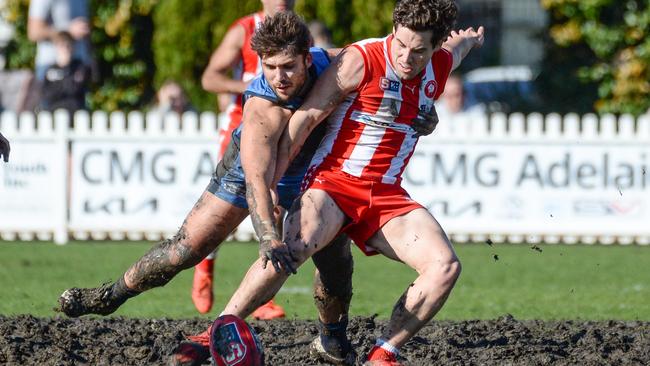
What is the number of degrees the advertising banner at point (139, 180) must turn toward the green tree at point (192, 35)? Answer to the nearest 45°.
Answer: approximately 180°

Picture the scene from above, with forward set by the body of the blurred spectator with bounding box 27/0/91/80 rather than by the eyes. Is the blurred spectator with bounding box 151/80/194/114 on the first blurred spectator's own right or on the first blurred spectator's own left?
on the first blurred spectator's own left

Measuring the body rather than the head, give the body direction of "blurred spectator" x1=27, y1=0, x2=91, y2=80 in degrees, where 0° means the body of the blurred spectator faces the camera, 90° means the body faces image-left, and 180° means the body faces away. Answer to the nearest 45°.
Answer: approximately 0°

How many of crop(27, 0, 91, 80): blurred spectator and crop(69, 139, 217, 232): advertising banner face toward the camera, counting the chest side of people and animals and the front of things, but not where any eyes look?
2

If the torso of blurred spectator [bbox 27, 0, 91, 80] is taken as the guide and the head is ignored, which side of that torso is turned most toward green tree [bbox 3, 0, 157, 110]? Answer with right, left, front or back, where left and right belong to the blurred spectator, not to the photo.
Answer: back

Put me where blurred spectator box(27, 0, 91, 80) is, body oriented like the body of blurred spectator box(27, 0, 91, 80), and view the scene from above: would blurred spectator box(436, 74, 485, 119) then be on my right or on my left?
on my left
